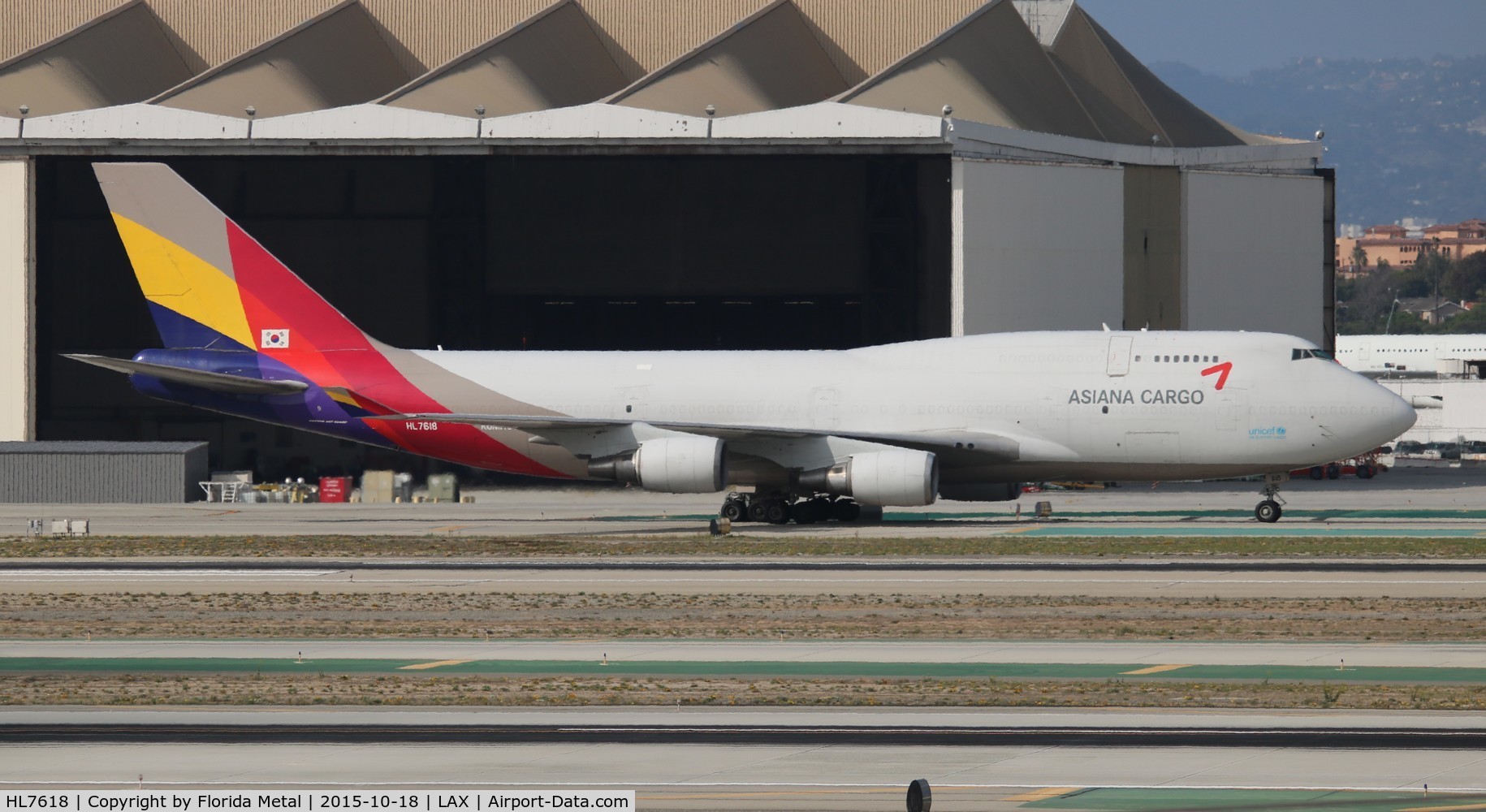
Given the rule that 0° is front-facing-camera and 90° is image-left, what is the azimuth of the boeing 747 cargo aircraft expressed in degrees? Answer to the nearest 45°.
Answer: approximately 270°
